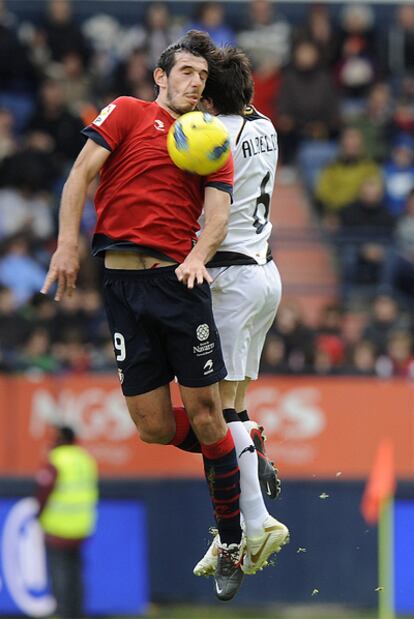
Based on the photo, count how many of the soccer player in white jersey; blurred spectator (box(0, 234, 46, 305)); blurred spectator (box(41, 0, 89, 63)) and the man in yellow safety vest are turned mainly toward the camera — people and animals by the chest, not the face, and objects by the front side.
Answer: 2

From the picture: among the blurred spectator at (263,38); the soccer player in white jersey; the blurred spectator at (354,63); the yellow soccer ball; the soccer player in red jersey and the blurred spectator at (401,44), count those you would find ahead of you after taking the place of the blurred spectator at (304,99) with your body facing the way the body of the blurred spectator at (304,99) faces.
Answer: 3

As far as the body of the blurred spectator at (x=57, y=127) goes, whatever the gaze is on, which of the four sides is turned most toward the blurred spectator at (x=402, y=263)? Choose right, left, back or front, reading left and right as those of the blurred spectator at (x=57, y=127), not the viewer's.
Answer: left

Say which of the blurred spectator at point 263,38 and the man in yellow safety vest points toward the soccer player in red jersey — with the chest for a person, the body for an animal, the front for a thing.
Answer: the blurred spectator

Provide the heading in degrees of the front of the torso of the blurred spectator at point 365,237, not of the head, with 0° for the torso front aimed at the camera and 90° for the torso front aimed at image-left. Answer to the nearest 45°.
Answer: approximately 0°

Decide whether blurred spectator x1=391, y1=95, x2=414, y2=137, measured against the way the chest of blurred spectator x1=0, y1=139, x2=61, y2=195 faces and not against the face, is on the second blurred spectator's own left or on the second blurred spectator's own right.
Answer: on the second blurred spectator's own left

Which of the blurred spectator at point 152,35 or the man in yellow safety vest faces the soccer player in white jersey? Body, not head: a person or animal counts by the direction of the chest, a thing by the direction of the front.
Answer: the blurred spectator

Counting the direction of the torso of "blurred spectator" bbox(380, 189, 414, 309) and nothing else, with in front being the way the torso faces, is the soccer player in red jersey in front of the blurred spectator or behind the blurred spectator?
in front

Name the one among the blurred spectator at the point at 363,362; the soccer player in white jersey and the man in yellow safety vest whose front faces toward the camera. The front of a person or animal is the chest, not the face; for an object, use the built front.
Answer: the blurred spectator

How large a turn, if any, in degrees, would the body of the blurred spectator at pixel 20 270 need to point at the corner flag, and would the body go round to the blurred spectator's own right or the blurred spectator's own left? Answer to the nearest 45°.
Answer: approximately 45° to the blurred spectator's own left

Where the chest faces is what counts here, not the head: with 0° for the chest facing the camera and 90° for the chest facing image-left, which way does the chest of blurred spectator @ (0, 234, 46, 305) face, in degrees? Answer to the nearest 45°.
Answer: approximately 0°

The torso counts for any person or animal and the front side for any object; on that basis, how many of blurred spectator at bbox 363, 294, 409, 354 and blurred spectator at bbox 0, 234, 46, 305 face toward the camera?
2
